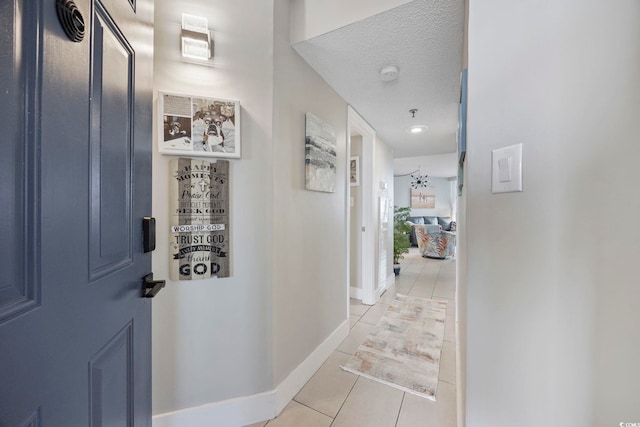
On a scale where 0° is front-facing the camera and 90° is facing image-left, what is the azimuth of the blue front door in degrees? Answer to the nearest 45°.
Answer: approximately 315°

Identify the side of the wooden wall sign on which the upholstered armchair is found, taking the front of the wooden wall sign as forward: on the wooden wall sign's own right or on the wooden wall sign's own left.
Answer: on the wooden wall sign's own left

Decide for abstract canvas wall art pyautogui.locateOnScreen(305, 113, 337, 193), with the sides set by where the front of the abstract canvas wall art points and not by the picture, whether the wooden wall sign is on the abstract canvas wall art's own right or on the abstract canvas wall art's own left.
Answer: on the abstract canvas wall art's own right

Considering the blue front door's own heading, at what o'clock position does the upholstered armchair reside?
The upholstered armchair is roughly at 10 o'clock from the blue front door.

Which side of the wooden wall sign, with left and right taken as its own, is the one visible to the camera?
front

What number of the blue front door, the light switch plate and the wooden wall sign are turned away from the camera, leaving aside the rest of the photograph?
0

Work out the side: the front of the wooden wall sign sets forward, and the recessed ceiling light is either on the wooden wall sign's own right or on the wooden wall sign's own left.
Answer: on the wooden wall sign's own left

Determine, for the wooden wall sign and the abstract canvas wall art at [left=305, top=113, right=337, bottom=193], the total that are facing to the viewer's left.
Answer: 0

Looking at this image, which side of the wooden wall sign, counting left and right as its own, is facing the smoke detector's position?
left

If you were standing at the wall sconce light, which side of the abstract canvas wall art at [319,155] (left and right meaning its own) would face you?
right

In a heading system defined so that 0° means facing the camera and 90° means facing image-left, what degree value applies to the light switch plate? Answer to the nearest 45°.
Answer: approximately 45°

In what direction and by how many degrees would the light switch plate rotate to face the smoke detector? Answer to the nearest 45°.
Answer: approximately 90° to its right

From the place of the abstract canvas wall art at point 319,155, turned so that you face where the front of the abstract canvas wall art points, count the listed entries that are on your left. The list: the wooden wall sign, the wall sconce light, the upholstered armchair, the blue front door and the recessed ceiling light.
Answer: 2

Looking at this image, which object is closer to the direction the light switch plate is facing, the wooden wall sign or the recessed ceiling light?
the wooden wall sign

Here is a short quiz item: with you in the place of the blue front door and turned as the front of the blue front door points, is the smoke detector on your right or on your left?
on your left

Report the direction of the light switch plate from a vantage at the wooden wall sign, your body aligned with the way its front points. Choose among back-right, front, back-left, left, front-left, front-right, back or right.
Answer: front-left

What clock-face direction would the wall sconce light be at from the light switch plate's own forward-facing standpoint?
The wall sconce light is roughly at 1 o'clock from the light switch plate.
